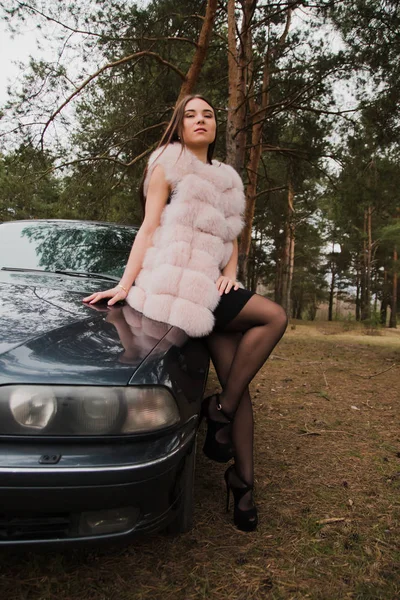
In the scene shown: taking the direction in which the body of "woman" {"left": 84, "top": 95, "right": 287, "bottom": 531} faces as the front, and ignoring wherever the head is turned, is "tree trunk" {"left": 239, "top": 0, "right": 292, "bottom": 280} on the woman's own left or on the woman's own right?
on the woman's own left

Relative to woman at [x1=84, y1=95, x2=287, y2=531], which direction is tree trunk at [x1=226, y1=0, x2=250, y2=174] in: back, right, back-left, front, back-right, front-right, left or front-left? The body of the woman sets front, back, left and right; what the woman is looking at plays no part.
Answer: back-left

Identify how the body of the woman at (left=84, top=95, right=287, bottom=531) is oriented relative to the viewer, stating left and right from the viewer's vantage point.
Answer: facing the viewer and to the right of the viewer

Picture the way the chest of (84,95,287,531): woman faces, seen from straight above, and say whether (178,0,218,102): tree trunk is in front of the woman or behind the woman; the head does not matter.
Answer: behind
